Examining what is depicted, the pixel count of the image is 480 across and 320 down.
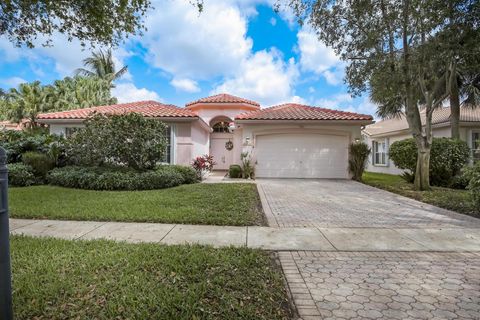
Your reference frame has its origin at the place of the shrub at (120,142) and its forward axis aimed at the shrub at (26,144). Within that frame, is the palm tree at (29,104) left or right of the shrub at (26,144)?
right

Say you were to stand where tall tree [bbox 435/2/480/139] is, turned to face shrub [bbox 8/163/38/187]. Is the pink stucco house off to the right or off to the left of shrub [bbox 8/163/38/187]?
right

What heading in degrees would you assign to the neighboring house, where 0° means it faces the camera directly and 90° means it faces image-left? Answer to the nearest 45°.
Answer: approximately 0°

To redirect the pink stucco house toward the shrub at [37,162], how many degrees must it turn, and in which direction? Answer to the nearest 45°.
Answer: approximately 90° to its right

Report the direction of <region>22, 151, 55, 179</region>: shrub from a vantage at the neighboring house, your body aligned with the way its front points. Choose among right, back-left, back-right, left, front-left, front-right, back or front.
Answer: front-right

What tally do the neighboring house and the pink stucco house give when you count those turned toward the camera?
2

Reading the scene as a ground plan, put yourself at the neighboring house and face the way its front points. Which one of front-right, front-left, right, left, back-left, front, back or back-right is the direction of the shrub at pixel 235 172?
front-right

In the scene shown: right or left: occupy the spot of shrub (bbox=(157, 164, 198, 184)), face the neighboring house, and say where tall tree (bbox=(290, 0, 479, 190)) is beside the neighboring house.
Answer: right

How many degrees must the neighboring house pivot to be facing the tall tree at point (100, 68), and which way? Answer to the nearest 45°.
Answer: approximately 90° to its right

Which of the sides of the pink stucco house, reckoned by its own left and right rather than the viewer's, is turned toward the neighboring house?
left

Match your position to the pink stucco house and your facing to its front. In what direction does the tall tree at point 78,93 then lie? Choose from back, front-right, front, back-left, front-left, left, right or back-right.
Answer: back-right
